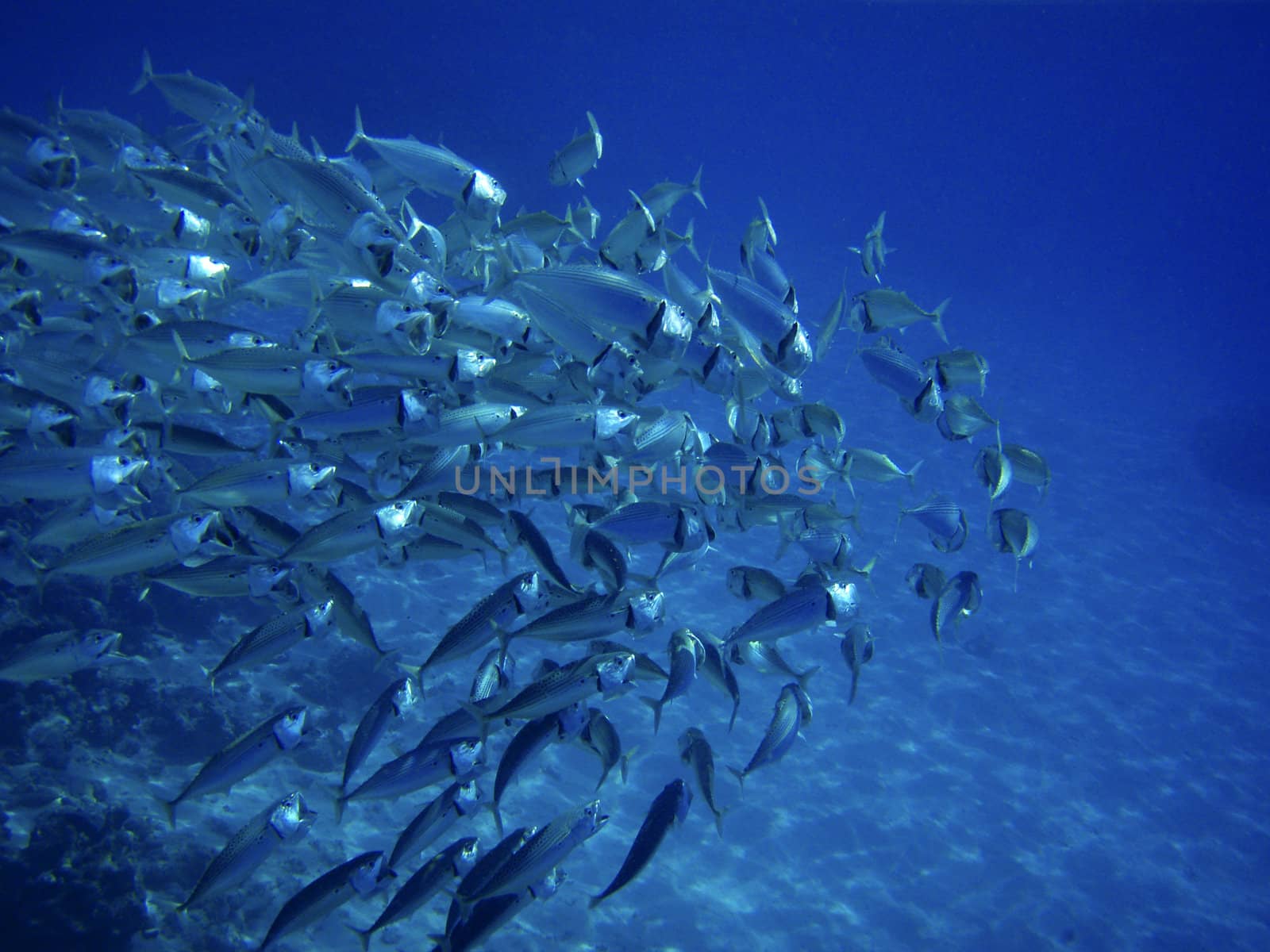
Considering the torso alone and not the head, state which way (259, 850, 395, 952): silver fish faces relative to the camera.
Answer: to the viewer's right

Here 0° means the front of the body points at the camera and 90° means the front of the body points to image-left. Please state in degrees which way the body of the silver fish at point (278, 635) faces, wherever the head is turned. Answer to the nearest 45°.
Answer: approximately 270°

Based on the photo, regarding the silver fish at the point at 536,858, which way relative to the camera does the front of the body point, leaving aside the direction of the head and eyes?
to the viewer's right

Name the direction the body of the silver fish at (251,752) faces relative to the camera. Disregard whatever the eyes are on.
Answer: to the viewer's right

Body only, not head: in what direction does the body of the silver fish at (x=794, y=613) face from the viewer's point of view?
to the viewer's right

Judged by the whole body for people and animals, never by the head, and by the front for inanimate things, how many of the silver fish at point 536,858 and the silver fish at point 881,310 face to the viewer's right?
1

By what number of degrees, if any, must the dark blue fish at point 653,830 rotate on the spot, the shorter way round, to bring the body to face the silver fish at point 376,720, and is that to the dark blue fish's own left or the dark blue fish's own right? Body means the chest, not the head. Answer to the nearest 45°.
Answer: approximately 135° to the dark blue fish's own left

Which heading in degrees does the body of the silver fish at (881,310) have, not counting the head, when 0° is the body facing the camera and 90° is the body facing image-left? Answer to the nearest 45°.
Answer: approximately 90°
